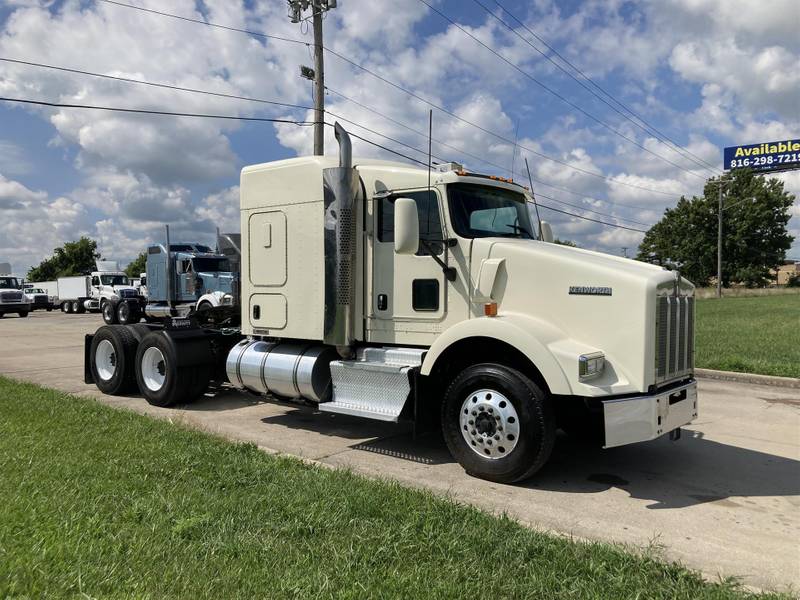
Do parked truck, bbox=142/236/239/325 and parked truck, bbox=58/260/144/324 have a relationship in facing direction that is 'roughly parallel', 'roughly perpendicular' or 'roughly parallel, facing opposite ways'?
roughly parallel

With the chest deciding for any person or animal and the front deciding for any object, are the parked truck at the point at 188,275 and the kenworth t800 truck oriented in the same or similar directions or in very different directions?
same or similar directions

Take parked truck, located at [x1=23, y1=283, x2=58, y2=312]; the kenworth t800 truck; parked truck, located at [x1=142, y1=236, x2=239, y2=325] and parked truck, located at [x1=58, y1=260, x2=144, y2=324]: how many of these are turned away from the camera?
0

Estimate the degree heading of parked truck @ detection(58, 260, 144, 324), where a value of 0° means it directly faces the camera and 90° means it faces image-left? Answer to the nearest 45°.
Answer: approximately 315°

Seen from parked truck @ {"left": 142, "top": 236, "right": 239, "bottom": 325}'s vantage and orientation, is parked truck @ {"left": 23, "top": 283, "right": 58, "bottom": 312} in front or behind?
behind

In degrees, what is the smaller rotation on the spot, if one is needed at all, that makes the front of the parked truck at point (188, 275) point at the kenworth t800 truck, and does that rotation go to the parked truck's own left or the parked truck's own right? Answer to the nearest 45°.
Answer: approximately 45° to the parked truck's own right

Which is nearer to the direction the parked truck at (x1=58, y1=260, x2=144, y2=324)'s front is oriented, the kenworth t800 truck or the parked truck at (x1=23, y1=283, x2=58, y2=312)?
the kenworth t800 truck

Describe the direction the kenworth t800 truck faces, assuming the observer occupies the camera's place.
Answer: facing the viewer and to the right of the viewer

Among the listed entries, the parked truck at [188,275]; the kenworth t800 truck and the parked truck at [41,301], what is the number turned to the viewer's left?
0

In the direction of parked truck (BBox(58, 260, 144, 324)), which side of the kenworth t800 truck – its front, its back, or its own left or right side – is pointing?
back

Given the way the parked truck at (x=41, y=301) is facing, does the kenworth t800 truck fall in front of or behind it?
in front

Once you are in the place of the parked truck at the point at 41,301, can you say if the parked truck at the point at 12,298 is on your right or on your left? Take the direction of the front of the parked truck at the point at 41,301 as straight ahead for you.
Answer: on your right

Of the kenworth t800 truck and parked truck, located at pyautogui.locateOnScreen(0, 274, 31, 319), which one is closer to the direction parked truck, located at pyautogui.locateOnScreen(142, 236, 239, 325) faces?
the kenworth t800 truck

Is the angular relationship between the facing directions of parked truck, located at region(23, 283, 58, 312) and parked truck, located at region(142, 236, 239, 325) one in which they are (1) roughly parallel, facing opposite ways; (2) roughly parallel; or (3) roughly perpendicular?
roughly parallel

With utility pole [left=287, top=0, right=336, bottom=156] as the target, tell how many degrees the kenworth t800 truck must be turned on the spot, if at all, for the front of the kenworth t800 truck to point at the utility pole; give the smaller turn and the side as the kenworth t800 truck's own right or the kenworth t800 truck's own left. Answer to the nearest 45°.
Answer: approximately 135° to the kenworth t800 truck's own left
